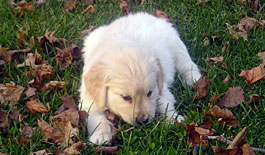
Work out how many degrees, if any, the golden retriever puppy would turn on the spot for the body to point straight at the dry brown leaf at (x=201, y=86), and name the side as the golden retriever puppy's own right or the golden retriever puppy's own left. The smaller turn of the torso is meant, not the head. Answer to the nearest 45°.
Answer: approximately 135° to the golden retriever puppy's own left

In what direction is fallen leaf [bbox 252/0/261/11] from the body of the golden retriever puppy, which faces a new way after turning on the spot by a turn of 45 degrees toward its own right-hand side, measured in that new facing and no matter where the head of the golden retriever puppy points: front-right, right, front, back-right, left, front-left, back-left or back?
back

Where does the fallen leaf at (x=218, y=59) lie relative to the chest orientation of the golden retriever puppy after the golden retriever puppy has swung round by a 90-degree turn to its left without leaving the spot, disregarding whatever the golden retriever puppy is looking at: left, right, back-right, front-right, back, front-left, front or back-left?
front-left

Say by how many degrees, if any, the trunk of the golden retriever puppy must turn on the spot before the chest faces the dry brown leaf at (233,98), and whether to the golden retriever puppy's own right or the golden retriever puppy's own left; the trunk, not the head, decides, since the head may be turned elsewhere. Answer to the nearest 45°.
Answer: approximately 90° to the golden retriever puppy's own left

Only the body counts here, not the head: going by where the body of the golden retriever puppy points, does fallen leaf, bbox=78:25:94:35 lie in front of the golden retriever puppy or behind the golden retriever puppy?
behind

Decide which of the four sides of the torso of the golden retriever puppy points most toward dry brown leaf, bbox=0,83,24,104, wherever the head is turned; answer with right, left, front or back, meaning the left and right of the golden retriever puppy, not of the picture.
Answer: right

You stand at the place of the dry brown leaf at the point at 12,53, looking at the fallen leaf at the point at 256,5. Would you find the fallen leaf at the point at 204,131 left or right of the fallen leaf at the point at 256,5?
right

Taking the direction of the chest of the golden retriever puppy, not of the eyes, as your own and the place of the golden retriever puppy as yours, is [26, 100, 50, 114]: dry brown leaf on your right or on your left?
on your right

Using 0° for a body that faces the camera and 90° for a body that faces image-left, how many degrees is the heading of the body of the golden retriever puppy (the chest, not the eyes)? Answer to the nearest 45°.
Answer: approximately 0°
